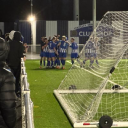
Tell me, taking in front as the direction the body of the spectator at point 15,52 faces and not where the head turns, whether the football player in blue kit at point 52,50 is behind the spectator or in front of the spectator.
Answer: in front

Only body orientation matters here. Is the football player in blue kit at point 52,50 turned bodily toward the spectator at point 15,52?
no

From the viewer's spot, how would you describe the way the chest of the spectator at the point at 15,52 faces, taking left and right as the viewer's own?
facing away from the viewer and to the right of the viewer

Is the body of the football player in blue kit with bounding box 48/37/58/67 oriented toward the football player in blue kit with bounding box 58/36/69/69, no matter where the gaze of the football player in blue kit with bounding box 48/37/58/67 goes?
no

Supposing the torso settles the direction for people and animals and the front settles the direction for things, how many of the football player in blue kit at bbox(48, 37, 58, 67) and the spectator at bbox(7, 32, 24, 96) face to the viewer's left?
0

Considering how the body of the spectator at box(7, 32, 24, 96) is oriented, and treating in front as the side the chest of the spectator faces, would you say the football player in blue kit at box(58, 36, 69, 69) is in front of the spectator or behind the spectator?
in front
